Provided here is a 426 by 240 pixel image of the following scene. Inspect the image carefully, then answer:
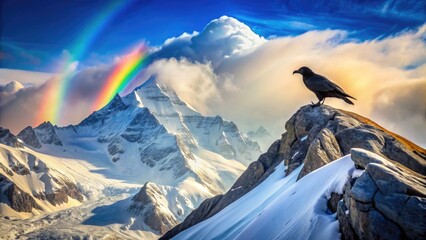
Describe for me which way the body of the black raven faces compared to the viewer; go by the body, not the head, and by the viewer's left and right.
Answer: facing to the left of the viewer
